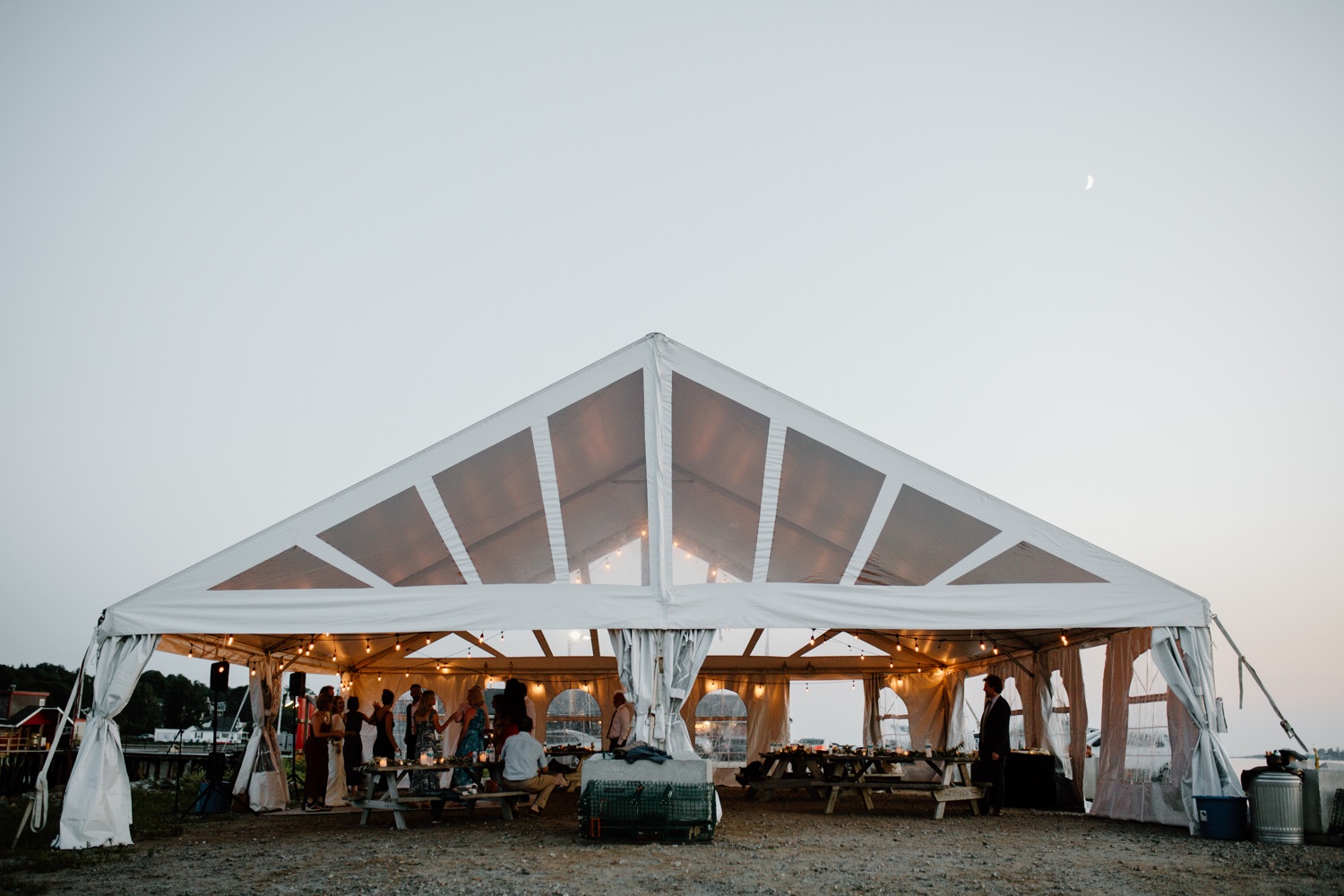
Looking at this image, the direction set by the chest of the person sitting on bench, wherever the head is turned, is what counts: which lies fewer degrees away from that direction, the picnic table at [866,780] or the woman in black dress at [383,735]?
the picnic table

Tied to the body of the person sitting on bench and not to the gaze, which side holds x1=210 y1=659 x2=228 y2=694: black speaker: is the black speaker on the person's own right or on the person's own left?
on the person's own left

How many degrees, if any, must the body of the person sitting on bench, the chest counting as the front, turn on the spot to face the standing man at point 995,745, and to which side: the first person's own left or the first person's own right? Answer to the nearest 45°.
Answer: approximately 45° to the first person's own right

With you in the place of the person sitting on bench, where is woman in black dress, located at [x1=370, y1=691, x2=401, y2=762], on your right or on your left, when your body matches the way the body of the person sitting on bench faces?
on your left

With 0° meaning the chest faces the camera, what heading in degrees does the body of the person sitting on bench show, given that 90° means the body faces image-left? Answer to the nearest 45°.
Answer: approximately 225°

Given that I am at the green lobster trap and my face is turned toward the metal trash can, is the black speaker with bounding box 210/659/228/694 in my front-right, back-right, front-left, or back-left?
back-left
